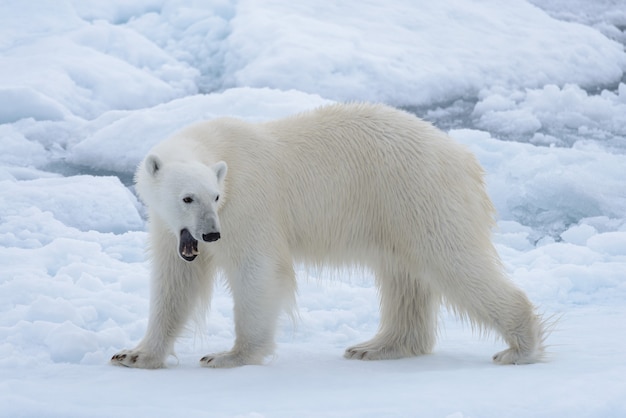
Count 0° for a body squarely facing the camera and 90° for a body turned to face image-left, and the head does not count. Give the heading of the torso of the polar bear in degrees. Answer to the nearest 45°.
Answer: approximately 90°
